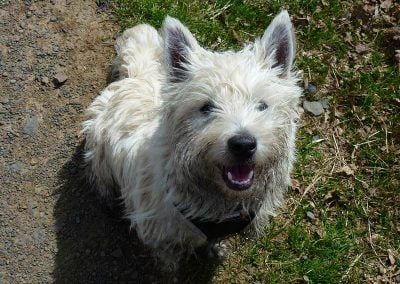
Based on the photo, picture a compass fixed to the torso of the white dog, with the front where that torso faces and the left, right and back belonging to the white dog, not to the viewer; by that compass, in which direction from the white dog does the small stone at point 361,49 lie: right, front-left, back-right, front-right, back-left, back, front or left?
left

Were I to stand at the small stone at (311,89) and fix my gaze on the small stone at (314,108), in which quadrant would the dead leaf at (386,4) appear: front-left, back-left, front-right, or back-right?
back-left

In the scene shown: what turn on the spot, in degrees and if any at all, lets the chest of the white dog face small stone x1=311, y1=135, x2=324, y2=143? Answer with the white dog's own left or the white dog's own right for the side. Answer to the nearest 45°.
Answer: approximately 90° to the white dog's own left

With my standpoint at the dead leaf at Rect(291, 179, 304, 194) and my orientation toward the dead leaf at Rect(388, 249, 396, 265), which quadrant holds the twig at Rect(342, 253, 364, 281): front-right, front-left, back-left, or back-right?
front-right

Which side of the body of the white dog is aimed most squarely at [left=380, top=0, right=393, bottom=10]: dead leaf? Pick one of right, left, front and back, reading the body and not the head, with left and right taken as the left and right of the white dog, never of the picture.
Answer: left

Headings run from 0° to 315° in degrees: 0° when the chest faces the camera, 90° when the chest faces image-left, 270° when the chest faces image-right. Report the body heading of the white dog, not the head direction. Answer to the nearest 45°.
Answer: approximately 315°

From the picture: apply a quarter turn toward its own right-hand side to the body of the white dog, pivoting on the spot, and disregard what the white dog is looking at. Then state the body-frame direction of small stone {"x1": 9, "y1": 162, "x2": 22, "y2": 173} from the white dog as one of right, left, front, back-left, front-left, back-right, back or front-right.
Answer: right

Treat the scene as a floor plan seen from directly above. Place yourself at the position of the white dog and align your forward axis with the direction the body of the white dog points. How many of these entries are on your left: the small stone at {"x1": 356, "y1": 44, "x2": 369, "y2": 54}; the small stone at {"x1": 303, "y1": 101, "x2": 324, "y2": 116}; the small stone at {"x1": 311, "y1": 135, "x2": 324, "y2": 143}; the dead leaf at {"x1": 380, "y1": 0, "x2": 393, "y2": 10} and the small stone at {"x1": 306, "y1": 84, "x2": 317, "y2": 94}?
5

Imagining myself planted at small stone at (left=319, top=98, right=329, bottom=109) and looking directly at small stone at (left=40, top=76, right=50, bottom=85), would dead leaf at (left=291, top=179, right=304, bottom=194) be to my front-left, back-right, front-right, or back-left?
front-left

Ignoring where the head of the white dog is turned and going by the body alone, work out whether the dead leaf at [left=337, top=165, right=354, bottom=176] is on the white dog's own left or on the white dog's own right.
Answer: on the white dog's own left

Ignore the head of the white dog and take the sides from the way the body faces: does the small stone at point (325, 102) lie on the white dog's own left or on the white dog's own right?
on the white dog's own left

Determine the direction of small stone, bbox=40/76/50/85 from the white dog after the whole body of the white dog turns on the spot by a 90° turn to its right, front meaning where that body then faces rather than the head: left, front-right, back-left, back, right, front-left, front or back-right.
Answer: right
